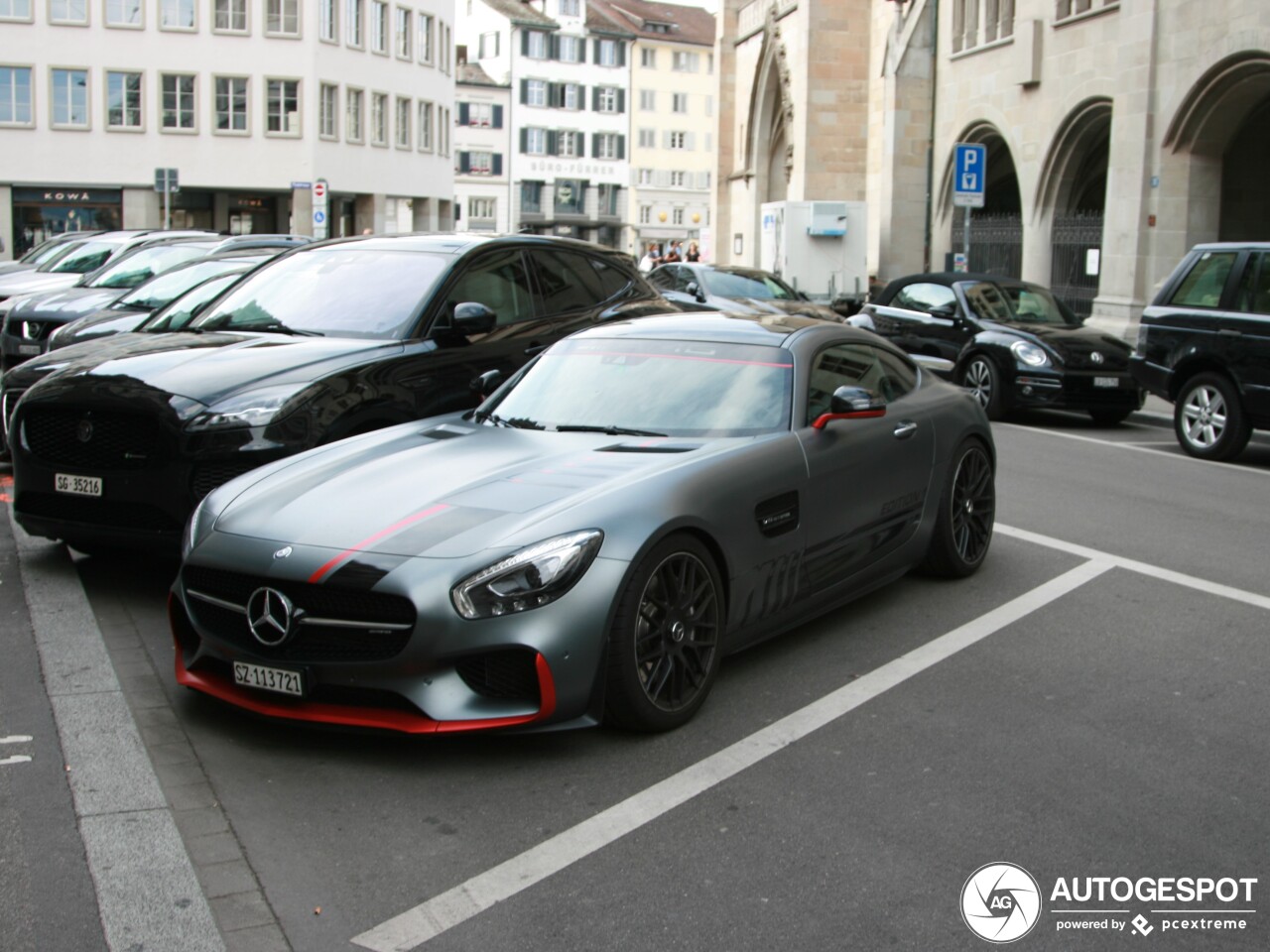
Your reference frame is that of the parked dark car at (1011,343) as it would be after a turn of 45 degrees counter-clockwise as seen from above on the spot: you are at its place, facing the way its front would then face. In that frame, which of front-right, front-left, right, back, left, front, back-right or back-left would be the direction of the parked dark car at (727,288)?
back-left

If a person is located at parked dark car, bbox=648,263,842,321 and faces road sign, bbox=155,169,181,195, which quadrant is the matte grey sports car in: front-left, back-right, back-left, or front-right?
back-left

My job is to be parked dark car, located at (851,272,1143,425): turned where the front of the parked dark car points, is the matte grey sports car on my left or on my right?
on my right

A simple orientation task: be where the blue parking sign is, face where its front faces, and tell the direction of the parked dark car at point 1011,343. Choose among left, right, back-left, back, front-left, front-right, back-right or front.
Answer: front

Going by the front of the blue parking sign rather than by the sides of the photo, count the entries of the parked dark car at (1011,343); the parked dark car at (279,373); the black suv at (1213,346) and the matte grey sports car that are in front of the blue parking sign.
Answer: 4

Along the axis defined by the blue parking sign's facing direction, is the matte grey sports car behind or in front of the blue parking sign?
in front

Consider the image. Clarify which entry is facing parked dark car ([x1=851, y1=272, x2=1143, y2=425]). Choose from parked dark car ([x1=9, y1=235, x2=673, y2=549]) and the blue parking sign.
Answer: the blue parking sign

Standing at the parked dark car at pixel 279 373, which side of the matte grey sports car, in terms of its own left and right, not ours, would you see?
right

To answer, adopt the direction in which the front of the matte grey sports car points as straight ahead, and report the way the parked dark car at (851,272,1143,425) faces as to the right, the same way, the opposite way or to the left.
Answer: to the left

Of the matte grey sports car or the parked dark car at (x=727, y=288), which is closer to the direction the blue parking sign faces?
the matte grey sports car

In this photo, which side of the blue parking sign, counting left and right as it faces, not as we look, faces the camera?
front

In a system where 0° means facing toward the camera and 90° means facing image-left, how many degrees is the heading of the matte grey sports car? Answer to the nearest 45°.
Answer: approximately 45°

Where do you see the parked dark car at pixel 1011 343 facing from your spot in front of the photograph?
facing the viewer and to the right of the viewer

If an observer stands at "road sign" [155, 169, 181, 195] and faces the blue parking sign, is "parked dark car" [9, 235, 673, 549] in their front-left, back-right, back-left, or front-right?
front-right

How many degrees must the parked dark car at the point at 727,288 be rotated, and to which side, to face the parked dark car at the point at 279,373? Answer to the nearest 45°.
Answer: approximately 45° to its right

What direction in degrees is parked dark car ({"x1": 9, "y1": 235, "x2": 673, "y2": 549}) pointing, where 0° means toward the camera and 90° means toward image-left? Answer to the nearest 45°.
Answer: approximately 45°

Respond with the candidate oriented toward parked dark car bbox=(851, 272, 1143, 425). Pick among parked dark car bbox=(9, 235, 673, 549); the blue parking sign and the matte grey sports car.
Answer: the blue parking sign

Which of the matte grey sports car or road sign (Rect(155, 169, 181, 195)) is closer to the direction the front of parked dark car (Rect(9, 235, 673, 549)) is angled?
the matte grey sports car

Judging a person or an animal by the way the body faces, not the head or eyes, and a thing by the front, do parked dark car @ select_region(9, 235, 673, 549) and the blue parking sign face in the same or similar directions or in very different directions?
same or similar directions

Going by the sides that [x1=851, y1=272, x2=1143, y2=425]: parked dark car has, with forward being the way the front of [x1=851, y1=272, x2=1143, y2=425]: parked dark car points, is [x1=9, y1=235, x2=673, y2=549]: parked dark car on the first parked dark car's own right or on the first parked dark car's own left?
on the first parked dark car's own right
